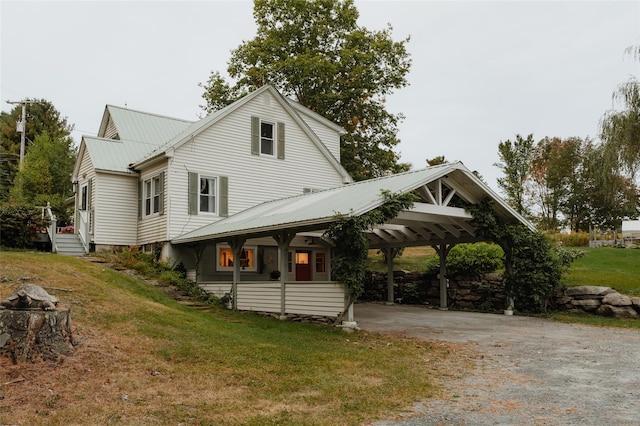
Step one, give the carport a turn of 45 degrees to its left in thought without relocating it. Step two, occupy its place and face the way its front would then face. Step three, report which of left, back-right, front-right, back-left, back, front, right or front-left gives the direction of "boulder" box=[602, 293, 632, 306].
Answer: front

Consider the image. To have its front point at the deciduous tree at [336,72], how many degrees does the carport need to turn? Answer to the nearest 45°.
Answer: approximately 135° to its left

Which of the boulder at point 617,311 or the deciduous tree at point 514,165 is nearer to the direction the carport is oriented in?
the boulder

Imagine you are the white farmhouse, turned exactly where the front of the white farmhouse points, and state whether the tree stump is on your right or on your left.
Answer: on your right

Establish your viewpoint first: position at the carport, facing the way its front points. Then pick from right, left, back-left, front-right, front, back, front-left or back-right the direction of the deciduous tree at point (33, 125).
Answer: back

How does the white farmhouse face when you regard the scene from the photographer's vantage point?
facing the viewer and to the right of the viewer

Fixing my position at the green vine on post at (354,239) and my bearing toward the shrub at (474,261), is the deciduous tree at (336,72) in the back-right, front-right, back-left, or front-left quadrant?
front-left

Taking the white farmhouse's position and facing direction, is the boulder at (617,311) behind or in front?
in front

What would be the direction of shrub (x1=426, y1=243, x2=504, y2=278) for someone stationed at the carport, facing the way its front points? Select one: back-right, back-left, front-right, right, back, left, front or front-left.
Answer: left

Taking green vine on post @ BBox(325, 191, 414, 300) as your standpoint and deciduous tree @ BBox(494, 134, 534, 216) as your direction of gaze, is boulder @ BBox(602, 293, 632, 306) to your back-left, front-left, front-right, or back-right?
front-right
